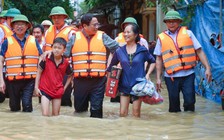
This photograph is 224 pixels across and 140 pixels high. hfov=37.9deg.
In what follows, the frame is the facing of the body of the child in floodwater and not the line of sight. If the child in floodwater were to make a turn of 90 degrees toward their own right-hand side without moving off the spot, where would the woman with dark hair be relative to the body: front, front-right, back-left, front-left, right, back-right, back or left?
back

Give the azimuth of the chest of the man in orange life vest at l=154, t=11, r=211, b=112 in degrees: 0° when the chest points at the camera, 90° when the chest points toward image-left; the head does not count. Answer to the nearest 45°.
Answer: approximately 0°

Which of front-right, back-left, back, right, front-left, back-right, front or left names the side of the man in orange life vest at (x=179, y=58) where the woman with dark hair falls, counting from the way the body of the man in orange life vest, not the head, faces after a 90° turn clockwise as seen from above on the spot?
front-left

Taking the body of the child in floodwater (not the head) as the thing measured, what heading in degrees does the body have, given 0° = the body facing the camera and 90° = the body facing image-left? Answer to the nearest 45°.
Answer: approximately 0°

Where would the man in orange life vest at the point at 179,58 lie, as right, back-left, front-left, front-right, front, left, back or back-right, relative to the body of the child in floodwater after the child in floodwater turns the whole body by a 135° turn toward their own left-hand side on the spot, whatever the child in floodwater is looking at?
front-right
